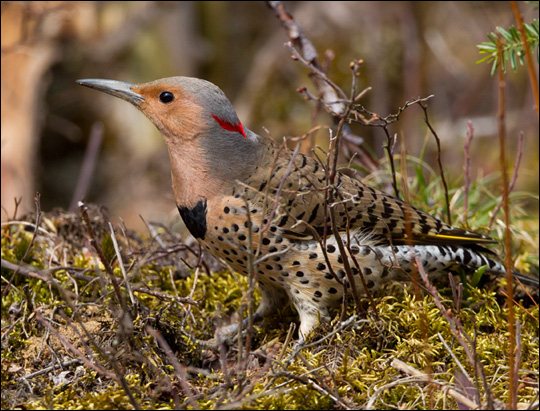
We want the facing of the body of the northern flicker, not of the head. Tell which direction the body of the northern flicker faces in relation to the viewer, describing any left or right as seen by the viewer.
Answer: facing to the left of the viewer

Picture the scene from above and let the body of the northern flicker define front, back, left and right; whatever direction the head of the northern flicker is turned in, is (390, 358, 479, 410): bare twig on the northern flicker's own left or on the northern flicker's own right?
on the northern flicker's own left
